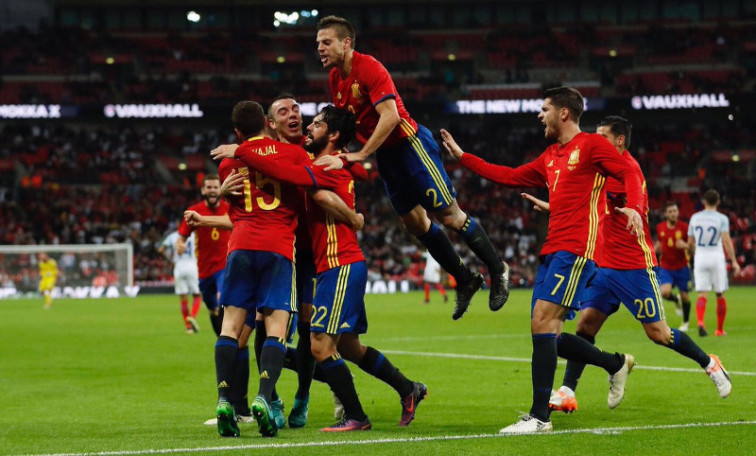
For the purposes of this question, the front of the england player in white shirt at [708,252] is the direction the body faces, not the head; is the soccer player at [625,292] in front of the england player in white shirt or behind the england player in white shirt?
behind

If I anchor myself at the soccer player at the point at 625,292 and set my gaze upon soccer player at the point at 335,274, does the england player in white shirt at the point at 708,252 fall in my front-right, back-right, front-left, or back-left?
back-right

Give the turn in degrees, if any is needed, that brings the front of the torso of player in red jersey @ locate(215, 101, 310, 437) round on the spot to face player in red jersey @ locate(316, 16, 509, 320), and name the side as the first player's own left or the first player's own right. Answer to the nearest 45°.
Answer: approximately 90° to the first player's own right

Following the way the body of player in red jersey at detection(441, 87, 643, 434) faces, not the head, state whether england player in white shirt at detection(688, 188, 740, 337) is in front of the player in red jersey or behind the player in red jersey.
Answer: behind

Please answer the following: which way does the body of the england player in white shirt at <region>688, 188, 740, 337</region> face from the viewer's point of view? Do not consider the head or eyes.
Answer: away from the camera

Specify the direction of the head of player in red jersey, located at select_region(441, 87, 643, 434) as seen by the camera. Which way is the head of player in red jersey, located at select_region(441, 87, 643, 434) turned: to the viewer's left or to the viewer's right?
to the viewer's left

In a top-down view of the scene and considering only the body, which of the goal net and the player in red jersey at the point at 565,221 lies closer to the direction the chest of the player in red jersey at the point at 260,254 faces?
the goal net

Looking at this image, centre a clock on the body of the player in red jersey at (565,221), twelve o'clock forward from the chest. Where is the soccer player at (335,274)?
The soccer player is roughly at 1 o'clock from the player in red jersey.
